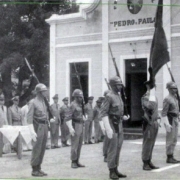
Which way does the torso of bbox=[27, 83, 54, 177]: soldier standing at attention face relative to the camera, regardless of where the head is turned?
to the viewer's right

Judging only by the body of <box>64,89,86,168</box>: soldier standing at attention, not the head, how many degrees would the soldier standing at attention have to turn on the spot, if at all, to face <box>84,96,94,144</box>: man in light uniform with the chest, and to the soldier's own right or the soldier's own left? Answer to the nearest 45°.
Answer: approximately 90° to the soldier's own left

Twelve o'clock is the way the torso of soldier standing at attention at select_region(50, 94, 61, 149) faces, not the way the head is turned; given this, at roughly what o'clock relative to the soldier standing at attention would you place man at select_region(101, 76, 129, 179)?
The man is roughly at 1 o'clock from the soldier standing at attention.

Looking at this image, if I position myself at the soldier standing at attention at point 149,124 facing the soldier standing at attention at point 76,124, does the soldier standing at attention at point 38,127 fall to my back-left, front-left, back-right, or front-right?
front-left

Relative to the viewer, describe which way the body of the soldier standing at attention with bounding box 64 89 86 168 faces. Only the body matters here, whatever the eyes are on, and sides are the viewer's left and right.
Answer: facing to the right of the viewer

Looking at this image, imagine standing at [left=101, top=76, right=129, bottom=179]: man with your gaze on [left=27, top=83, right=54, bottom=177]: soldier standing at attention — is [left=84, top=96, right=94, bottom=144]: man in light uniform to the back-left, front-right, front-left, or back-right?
front-right
